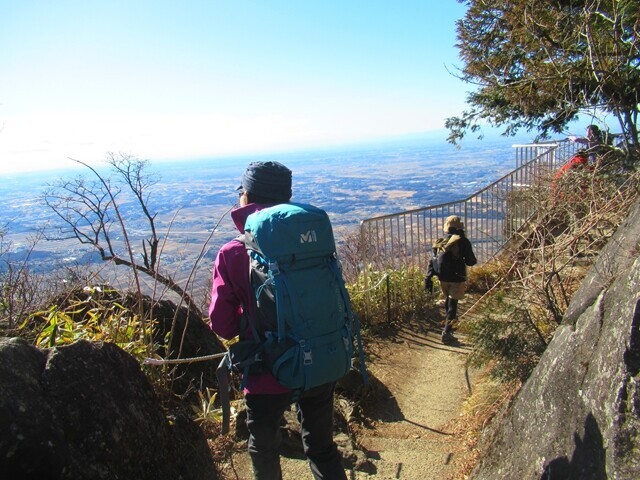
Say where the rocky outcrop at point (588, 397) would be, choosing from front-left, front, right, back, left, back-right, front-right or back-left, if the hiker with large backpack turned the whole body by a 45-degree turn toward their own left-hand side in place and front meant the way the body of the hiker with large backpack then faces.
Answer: back

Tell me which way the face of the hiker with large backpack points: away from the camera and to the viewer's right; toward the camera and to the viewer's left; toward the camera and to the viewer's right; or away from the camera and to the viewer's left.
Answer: away from the camera and to the viewer's left

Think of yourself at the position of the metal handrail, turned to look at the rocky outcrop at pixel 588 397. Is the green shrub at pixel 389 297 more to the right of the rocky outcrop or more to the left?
right

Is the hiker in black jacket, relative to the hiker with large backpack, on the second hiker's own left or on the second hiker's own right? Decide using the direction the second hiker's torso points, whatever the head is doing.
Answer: on the second hiker's own right

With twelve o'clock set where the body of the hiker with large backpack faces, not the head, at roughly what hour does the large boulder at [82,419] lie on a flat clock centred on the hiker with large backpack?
The large boulder is roughly at 10 o'clock from the hiker with large backpack.

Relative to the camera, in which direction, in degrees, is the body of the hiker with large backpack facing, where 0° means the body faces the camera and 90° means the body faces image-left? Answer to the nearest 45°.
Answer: approximately 135°

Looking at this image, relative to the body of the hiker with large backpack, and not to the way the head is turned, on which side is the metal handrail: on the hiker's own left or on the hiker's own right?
on the hiker's own right

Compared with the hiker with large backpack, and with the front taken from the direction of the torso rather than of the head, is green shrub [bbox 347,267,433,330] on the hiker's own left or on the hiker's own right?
on the hiker's own right
